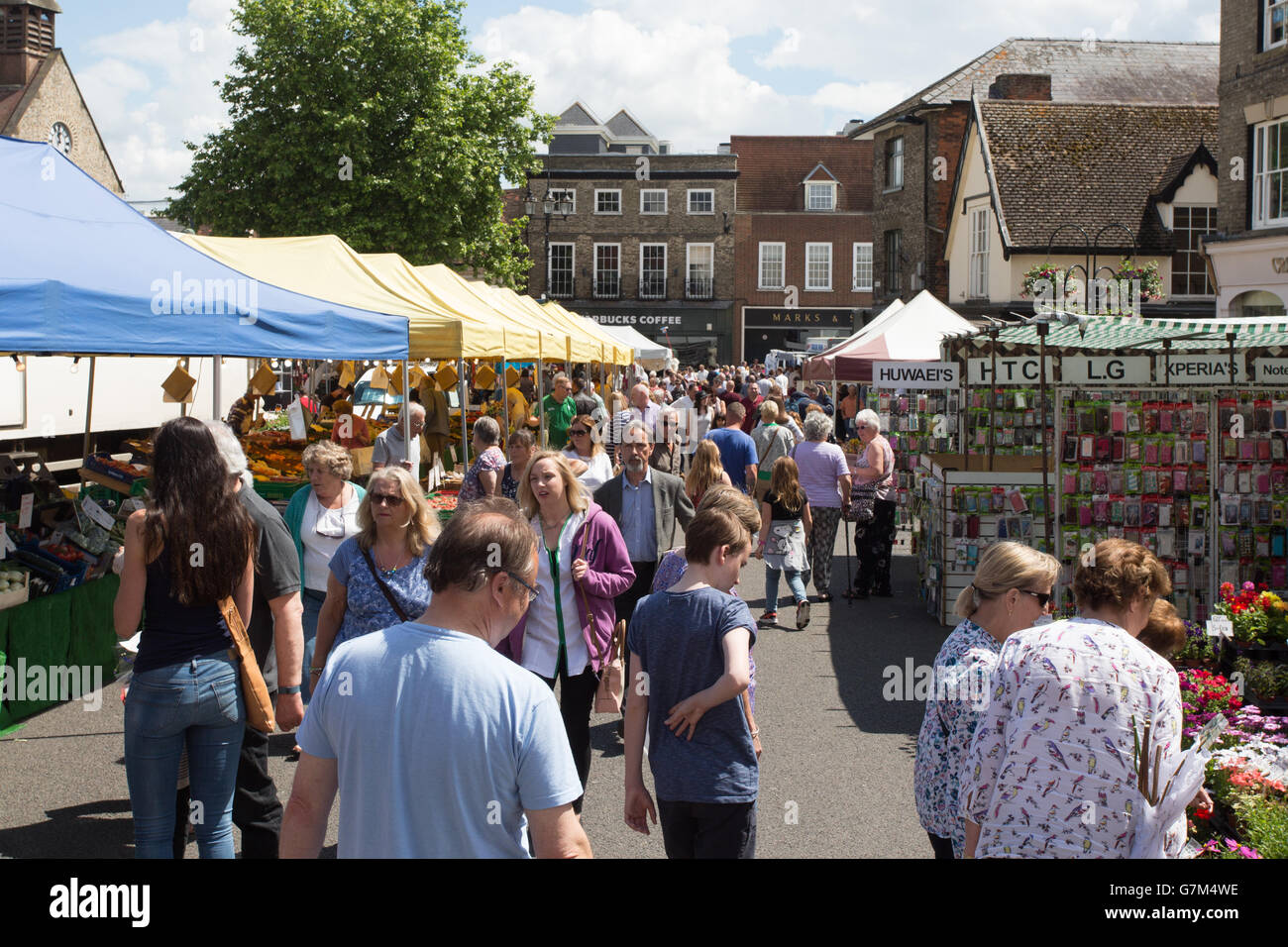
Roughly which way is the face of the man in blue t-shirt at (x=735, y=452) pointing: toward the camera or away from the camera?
away from the camera

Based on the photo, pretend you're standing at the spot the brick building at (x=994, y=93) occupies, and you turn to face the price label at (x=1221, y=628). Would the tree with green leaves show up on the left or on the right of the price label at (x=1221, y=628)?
right

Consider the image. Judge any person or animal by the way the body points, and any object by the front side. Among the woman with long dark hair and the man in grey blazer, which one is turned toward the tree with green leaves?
the woman with long dark hair

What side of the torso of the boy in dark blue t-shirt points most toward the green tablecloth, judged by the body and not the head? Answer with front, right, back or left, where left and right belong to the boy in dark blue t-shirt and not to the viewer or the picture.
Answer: left

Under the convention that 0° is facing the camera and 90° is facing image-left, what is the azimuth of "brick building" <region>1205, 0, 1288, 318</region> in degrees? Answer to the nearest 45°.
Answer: approximately 45°

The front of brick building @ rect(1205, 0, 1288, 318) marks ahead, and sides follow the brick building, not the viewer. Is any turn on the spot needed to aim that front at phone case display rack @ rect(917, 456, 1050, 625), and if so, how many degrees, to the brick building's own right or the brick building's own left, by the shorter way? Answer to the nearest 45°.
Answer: approximately 45° to the brick building's own left

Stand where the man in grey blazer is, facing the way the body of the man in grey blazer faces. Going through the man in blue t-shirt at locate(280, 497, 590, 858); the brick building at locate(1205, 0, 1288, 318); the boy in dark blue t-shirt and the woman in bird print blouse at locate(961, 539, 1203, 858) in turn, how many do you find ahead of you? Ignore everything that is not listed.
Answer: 3

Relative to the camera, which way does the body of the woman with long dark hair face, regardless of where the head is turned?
away from the camera

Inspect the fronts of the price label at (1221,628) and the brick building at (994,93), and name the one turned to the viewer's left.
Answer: the brick building

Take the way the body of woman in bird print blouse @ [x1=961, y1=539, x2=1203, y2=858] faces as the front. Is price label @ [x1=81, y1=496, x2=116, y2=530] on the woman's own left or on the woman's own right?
on the woman's own left

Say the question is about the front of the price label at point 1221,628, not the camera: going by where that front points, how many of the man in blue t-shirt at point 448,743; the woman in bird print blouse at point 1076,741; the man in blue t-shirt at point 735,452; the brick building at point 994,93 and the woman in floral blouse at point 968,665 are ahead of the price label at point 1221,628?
3

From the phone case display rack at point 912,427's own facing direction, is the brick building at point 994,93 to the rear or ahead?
to the rear

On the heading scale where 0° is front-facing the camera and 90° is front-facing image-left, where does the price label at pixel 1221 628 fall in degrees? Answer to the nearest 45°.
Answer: approximately 0°
